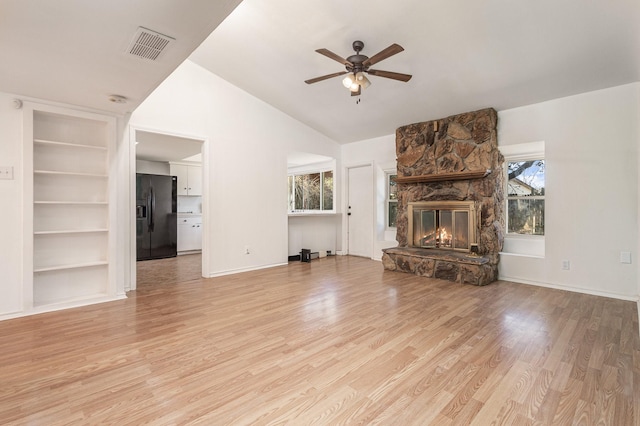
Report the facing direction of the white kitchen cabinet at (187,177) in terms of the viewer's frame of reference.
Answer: facing the viewer

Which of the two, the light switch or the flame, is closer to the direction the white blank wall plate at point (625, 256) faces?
the light switch

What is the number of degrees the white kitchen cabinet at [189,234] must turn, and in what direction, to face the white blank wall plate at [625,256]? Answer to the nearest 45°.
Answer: approximately 45° to its left

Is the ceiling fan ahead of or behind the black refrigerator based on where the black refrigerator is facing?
ahead

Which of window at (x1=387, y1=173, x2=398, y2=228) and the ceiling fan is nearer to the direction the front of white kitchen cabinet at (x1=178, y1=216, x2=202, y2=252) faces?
the ceiling fan

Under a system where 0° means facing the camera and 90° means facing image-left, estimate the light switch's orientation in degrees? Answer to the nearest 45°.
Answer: approximately 0°

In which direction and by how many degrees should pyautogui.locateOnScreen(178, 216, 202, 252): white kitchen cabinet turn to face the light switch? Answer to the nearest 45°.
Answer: approximately 45° to its right

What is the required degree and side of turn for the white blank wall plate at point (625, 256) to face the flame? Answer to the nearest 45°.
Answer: approximately 90° to its right

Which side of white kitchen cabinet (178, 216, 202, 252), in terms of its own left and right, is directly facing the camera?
front

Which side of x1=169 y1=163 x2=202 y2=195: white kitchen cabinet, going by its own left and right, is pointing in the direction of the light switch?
front

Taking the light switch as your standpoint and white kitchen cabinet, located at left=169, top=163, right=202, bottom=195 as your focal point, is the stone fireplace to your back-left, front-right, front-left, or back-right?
front-right
